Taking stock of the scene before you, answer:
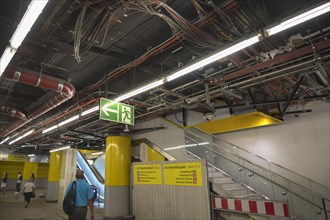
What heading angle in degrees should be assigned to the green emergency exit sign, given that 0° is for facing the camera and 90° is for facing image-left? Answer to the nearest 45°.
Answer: approximately 315°

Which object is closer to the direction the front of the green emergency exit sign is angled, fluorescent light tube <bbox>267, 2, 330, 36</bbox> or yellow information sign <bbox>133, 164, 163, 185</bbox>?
the fluorescent light tube

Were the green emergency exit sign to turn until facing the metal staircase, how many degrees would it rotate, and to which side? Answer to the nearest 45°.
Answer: approximately 45° to its left

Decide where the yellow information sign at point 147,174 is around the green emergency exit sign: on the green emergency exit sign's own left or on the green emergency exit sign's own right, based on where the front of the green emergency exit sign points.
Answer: on the green emergency exit sign's own left

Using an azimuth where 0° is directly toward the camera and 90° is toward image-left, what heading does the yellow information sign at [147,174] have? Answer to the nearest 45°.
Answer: approximately 0°

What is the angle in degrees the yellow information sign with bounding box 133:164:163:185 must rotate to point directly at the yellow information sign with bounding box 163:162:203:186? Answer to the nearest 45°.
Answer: approximately 45° to its left

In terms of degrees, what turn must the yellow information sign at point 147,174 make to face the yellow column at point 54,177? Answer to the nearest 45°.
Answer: approximately 135° to its right

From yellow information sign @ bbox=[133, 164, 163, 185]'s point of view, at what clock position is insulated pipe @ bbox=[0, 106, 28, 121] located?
The insulated pipe is roughly at 3 o'clock from the yellow information sign.
